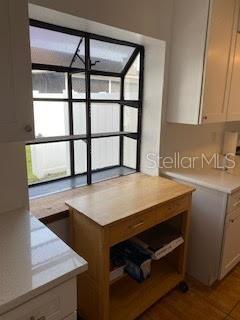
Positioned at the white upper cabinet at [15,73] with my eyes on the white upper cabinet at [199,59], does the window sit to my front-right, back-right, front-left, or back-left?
front-left

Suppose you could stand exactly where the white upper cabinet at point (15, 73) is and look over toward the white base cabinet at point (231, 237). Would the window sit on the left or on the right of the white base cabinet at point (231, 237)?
left

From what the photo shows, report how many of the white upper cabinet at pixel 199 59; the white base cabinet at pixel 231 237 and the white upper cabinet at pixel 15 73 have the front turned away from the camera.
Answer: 0

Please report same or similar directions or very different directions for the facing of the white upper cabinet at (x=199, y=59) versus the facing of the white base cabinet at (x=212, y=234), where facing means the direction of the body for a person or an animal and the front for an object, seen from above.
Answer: same or similar directions

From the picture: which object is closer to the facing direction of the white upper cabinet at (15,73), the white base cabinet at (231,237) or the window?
the white base cabinet
